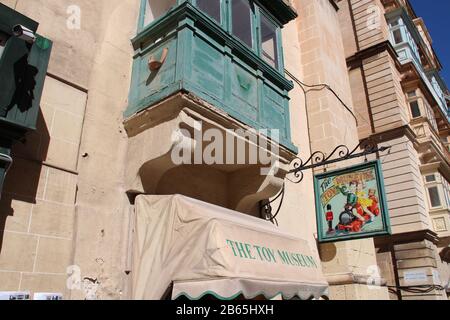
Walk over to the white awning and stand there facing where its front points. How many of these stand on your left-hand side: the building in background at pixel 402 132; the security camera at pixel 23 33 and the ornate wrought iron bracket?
2

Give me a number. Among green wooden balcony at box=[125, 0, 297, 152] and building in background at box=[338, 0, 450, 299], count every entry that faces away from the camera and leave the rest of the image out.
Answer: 0

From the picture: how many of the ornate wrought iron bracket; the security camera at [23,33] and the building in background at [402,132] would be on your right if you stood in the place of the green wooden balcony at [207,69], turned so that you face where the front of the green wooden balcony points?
1

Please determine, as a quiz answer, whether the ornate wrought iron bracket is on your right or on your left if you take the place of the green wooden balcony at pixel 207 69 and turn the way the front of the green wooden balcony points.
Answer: on your left

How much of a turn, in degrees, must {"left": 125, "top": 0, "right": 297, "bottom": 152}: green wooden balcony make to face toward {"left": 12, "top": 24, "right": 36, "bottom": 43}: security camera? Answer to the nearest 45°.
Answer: approximately 90° to its right

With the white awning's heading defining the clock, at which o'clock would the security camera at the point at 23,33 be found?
The security camera is roughly at 3 o'clock from the white awning.

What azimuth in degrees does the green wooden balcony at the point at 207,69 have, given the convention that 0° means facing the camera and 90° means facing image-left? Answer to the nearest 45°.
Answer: approximately 315°

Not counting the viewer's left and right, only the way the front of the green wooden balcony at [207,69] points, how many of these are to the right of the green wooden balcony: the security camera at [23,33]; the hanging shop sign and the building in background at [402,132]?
1

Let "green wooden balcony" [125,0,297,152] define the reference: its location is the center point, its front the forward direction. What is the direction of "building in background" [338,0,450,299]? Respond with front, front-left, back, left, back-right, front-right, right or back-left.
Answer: left

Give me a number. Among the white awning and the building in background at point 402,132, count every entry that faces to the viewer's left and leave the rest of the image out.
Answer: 0

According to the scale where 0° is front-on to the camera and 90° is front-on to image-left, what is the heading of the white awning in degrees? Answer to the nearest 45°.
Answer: approximately 315°

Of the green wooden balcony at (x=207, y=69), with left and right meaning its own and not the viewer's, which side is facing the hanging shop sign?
left

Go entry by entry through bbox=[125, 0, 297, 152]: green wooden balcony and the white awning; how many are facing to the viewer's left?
0

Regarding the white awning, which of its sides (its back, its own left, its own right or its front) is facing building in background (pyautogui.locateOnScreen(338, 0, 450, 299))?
left

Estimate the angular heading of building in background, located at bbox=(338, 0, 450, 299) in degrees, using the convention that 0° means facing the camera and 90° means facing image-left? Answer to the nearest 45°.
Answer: approximately 315°
